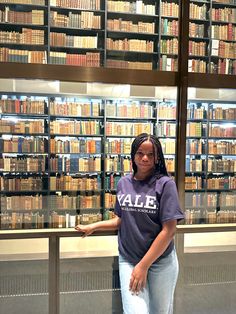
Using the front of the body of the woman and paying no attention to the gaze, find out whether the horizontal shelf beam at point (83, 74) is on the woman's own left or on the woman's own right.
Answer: on the woman's own right

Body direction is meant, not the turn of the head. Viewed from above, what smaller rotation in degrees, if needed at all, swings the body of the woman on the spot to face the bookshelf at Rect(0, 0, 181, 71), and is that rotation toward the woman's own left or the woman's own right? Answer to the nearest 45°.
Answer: approximately 135° to the woman's own right

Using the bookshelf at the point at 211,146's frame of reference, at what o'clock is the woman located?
The woman is roughly at 12 o'clock from the bookshelf.

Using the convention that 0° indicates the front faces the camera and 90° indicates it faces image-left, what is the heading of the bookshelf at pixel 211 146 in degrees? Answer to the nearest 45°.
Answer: approximately 0°
